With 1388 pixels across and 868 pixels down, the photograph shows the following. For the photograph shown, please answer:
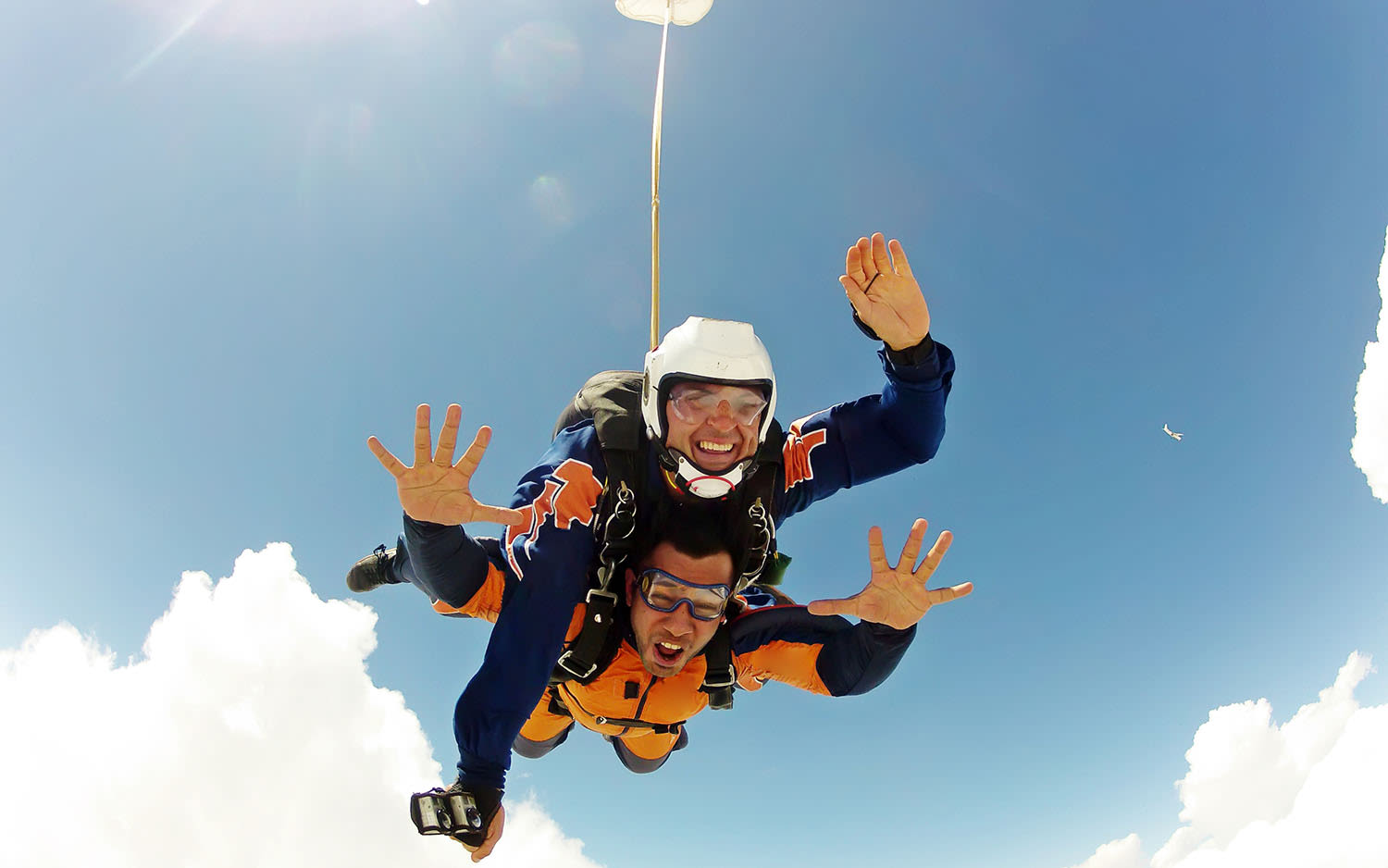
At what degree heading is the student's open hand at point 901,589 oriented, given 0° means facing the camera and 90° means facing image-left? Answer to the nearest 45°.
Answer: approximately 0°
